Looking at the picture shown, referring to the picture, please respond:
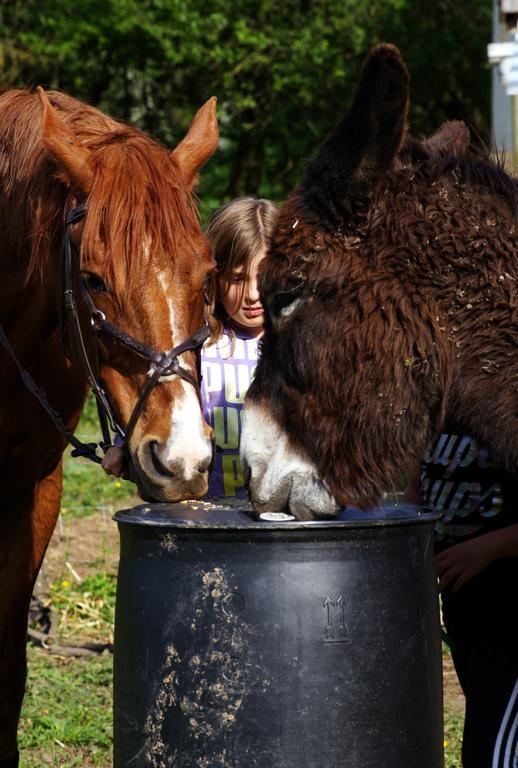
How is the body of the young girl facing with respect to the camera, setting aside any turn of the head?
toward the camera

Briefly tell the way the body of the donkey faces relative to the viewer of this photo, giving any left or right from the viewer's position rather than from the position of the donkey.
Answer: facing to the left of the viewer

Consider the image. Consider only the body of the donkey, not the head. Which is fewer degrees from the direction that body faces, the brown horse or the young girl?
the brown horse

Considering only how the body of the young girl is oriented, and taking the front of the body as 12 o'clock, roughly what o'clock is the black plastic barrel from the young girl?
The black plastic barrel is roughly at 12 o'clock from the young girl.

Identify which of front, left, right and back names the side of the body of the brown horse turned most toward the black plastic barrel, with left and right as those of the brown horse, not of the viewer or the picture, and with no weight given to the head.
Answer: front

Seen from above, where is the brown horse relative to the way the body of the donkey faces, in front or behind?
in front
